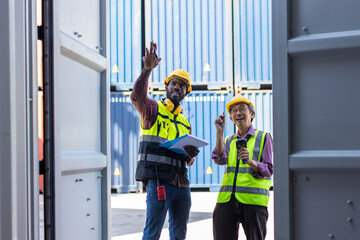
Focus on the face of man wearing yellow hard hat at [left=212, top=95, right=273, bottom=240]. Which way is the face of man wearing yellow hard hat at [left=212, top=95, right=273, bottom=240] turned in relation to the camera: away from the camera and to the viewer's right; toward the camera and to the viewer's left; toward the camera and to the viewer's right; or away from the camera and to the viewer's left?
toward the camera and to the viewer's left

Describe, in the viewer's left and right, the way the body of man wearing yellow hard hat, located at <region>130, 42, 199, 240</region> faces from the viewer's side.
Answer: facing the viewer and to the right of the viewer

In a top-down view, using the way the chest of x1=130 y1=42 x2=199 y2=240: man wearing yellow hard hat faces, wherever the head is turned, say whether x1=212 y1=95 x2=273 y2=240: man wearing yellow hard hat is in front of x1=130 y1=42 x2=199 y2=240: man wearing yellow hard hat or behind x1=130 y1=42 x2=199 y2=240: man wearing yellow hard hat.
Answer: in front

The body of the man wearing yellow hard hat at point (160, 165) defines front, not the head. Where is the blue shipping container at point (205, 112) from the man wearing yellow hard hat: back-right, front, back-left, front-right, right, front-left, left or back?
back-left

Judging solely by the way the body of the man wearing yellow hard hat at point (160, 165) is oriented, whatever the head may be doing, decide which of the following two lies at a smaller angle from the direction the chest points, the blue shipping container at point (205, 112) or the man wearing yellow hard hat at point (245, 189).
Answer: the man wearing yellow hard hat

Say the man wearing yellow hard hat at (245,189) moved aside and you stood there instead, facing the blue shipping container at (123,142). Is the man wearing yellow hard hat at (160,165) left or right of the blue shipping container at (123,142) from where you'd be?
left

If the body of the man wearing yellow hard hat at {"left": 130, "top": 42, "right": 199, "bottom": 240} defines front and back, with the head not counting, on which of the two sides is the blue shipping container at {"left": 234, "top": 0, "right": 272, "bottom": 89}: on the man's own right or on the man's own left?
on the man's own left
